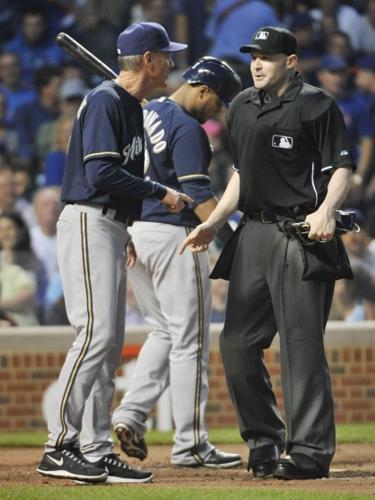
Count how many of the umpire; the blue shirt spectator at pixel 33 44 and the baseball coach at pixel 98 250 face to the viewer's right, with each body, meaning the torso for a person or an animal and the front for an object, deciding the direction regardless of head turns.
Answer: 1

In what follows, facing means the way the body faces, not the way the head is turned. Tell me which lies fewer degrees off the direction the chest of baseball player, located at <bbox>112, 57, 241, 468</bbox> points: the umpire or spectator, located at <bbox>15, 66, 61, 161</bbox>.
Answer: the spectator

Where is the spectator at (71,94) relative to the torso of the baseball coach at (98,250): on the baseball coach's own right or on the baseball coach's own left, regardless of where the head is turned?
on the baseball coach's own left

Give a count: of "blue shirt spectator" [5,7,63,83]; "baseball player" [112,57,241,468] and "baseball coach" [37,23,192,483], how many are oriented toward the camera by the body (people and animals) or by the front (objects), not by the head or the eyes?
1

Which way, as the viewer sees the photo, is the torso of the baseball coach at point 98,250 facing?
to the viewer's right

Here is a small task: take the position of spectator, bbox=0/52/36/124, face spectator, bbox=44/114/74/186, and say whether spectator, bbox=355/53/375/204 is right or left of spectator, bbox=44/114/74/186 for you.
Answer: left

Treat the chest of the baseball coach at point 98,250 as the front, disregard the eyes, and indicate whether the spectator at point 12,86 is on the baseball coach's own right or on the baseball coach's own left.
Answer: on the baseball coach's own left

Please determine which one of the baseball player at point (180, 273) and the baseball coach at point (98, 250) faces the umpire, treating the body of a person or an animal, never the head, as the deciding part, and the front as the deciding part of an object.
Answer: the baseball coach at point (98, 250)

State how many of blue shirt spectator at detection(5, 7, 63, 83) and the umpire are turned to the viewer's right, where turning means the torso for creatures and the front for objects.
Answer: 0

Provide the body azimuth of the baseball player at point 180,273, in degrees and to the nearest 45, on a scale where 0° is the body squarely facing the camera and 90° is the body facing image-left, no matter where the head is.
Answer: approximately 225°

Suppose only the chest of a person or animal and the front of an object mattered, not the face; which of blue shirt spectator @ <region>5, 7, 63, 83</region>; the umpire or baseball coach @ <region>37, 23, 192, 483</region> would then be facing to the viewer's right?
the baseball coach
